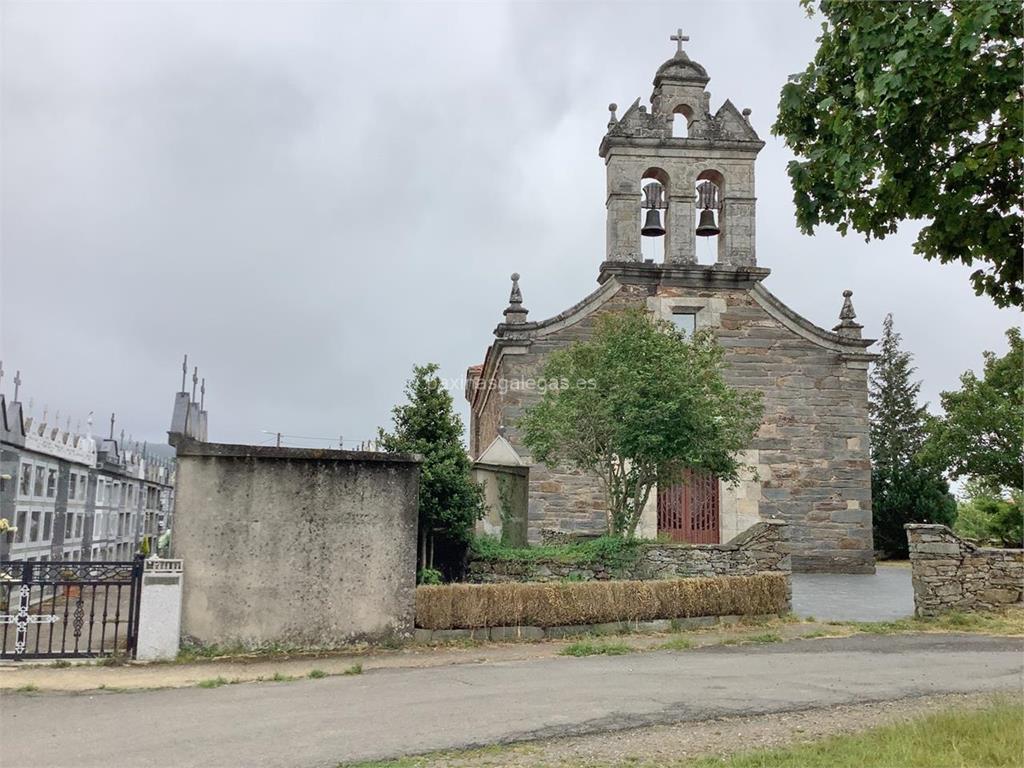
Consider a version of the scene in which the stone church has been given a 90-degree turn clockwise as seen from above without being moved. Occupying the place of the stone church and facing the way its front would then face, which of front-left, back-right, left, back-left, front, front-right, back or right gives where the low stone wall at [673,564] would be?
left

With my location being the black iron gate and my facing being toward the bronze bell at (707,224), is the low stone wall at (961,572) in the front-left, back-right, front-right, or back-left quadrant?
front-right

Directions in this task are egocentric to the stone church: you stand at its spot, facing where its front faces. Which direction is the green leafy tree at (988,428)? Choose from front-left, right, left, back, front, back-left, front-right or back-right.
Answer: back-left

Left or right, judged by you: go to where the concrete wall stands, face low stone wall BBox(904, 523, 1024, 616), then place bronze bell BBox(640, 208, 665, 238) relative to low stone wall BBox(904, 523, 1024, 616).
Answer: left

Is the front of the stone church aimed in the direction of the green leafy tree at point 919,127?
yes

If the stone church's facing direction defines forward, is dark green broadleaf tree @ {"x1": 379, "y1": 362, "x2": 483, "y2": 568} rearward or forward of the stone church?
forward

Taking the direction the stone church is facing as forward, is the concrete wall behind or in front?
in front

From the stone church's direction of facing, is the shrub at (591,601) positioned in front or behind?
in front

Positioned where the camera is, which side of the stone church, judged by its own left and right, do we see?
front
